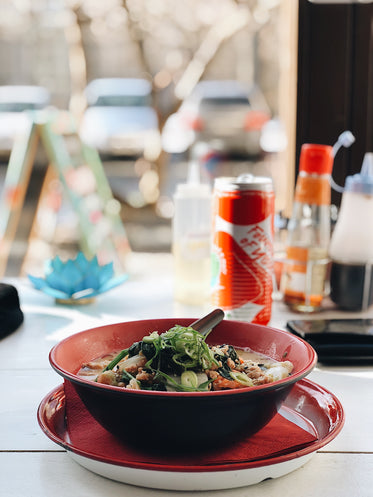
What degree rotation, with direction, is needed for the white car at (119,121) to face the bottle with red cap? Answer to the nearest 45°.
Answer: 0° — it already faces it

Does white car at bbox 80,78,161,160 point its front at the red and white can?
yes

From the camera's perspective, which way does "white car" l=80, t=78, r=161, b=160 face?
toward the camera

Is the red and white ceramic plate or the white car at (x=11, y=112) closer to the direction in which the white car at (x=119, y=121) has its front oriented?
the red and white ceramic plate

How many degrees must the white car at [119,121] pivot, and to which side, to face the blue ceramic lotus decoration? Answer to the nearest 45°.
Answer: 0° — it already faces it

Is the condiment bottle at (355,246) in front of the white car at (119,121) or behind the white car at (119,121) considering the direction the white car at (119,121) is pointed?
in front

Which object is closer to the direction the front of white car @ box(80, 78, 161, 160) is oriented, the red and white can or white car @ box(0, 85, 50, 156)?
the red and white can
